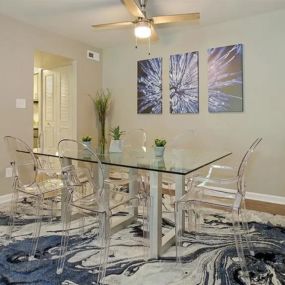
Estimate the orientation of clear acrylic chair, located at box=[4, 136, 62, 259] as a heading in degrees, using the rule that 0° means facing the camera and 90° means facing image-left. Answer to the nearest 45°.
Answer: approximately 225°

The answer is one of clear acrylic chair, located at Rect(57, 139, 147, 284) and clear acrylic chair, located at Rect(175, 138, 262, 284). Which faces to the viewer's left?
clear acrylic chair, located at Rect(175, 138, 262, 284)

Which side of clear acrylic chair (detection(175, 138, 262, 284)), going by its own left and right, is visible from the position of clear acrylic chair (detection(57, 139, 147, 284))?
front

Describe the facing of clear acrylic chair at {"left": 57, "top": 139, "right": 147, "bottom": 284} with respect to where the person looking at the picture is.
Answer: facing away from the viewer and to the right of the viewer

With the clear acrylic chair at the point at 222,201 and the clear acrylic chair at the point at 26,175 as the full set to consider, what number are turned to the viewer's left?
1

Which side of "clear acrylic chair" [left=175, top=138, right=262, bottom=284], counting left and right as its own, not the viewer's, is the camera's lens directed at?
left

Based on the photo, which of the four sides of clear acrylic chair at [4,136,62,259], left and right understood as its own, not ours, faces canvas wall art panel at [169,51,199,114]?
front

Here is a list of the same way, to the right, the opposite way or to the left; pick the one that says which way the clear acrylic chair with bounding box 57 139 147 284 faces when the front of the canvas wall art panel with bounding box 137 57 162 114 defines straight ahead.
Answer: the opposite way

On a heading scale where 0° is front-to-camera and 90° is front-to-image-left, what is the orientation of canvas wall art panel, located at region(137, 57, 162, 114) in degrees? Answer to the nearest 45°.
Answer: approximately 45°
